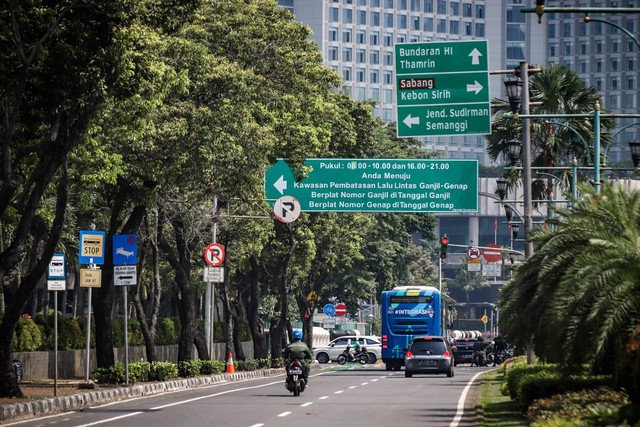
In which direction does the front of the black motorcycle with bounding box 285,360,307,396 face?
away from the camera

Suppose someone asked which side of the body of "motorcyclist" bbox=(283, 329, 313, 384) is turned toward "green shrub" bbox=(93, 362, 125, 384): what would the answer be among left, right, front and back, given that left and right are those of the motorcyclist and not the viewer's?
left

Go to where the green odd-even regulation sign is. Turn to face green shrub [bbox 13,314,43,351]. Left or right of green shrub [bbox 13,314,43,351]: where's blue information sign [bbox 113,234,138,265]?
left

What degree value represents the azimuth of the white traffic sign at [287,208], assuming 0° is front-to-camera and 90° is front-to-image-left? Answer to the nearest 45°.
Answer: approximately 0°

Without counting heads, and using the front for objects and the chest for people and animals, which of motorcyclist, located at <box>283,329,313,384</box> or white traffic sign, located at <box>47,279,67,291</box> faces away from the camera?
the motorcyclist

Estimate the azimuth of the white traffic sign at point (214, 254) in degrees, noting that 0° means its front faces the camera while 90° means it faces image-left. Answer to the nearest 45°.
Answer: approximately 0°
